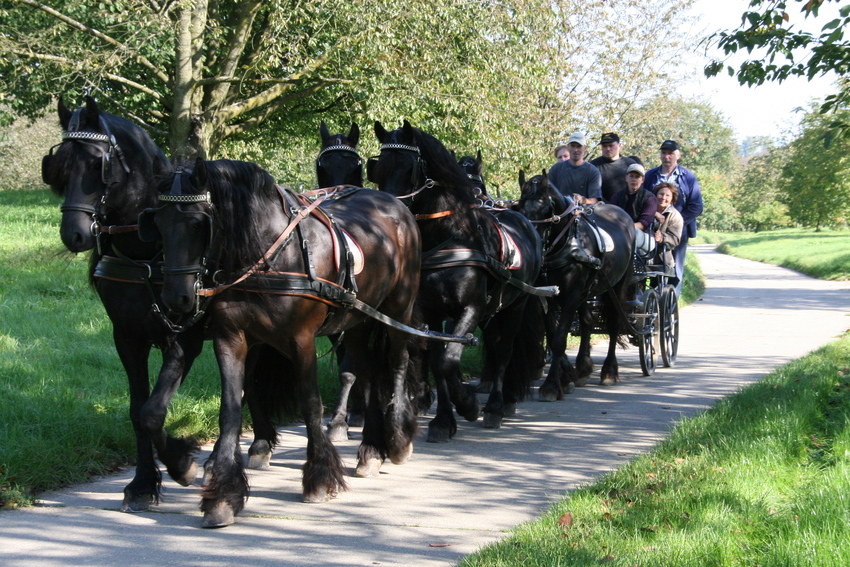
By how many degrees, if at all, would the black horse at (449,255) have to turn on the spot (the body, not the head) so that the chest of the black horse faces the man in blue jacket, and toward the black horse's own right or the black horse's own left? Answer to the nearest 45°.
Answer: approximately 180°

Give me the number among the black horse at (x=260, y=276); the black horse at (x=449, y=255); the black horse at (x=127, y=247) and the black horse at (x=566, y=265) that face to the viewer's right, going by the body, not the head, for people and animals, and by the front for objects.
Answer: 0

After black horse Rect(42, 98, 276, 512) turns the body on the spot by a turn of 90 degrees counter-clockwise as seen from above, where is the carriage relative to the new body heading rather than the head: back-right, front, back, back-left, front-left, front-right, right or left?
left

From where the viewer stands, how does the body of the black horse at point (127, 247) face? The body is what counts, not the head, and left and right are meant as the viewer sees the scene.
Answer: facing the viewer and to the left of the viewer

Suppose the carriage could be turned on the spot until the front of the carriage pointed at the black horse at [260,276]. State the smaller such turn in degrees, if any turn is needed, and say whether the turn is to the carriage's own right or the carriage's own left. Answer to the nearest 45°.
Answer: approximately 45° to the carriage's own left

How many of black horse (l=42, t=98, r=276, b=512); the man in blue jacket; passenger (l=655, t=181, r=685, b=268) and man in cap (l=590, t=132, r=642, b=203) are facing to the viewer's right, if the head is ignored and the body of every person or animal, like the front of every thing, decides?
0

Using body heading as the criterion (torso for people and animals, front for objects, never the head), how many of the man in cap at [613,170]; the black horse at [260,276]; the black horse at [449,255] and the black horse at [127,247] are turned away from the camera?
0

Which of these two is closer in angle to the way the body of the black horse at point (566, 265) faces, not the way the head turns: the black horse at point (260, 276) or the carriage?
the black horse

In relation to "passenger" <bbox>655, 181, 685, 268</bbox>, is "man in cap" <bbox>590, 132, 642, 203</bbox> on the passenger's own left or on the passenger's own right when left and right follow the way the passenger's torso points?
on the passenger's own right

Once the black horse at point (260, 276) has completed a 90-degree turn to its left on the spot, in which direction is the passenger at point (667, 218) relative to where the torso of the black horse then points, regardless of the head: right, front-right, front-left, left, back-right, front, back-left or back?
left

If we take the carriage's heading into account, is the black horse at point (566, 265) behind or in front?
in front

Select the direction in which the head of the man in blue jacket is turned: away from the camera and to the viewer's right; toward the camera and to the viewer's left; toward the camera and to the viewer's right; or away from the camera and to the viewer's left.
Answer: toward the camera and to the viewer's left

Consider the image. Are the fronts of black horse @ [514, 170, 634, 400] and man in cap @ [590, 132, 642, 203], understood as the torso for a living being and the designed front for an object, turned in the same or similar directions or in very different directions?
same or similar directions

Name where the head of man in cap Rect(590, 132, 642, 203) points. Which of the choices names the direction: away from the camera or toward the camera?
toward the camera
